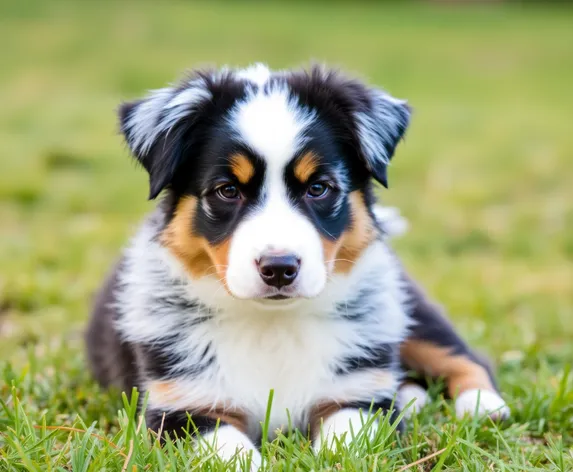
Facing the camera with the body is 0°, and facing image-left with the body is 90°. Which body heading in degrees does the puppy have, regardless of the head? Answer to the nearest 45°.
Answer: approximately 0°
